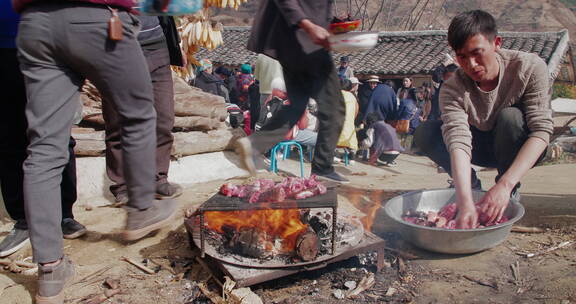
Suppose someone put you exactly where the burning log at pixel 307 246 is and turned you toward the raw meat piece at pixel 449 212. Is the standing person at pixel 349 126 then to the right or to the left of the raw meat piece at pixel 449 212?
left

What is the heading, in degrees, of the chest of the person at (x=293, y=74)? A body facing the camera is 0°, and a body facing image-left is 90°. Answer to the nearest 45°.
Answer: approximately 270°
